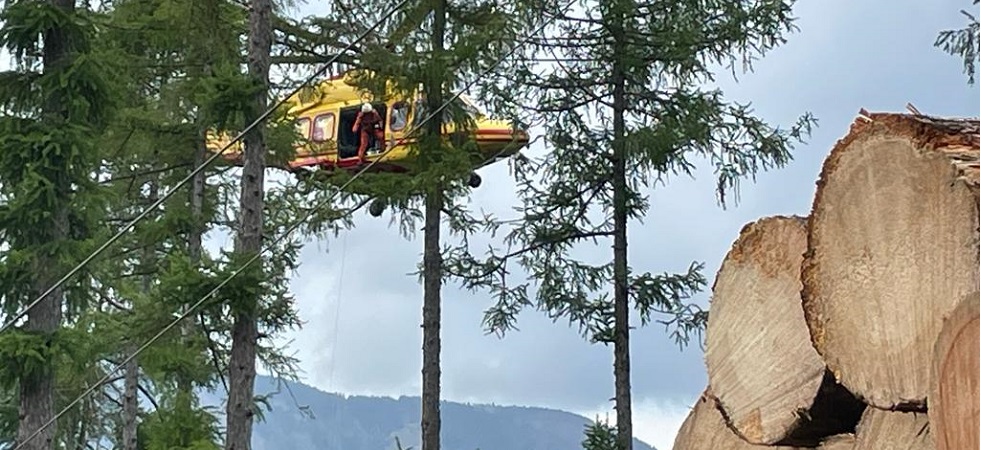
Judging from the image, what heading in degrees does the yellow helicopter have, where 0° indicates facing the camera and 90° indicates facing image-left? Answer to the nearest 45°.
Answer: approximately 270°

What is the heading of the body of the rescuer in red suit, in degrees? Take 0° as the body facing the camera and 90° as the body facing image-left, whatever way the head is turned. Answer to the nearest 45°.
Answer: approximately 0°

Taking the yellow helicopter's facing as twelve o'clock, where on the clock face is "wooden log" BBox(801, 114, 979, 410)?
The wooden log is roughly at 3 o'clock from the yellow helicopter.

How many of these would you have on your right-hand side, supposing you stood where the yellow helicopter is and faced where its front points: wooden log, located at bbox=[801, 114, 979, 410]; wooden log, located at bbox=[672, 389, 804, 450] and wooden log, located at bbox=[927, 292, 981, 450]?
3

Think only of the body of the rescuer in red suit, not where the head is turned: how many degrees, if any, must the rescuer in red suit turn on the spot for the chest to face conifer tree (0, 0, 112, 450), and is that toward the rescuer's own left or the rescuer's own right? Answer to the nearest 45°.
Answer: approximately 45° to the rescuer's own right

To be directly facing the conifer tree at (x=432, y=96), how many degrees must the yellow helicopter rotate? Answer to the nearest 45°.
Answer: approximately 45° to its right

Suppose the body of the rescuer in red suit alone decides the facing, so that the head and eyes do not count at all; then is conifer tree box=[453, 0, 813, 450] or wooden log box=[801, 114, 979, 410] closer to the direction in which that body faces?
the wooden log

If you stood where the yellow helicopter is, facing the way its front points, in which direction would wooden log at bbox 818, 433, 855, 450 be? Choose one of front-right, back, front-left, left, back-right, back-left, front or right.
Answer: right

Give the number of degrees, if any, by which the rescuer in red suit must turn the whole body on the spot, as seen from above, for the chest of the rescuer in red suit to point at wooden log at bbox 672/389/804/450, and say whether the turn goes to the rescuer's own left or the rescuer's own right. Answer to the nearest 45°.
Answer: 0° — they already face it

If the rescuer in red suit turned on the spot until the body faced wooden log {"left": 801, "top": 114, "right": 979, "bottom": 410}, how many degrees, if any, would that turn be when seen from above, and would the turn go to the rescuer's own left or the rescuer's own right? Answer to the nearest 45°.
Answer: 0° — they already face it
